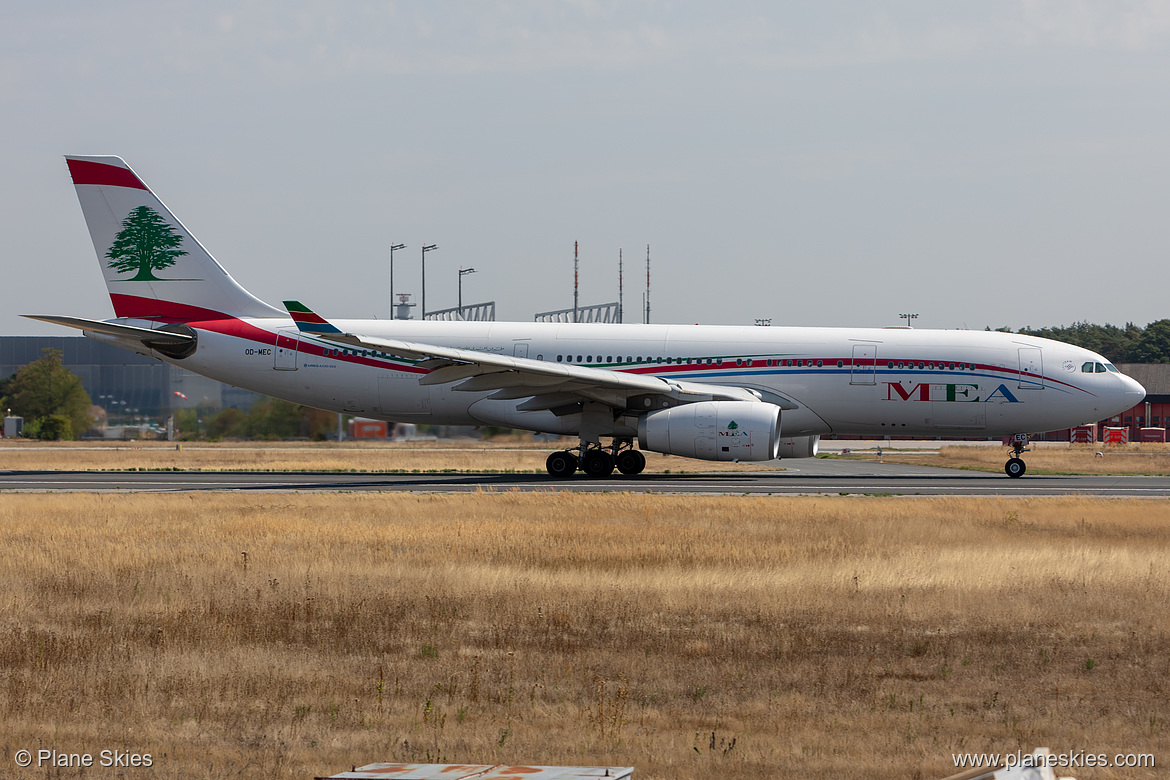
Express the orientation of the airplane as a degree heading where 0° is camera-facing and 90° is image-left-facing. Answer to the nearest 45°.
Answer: approximately 270°
